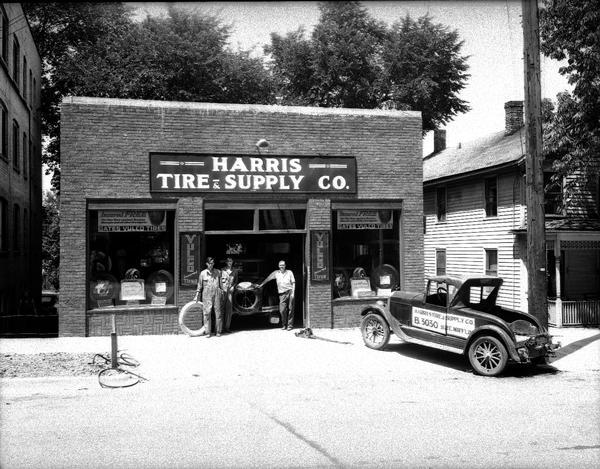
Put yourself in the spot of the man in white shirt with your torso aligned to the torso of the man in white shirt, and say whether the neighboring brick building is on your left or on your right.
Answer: on your right

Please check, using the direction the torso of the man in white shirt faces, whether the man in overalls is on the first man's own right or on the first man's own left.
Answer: on the first man's own right

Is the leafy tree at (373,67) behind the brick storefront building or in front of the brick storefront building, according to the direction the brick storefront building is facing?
behind

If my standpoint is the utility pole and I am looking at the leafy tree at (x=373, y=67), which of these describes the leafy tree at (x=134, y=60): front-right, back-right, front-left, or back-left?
front-left

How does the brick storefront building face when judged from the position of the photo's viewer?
facing the viewer

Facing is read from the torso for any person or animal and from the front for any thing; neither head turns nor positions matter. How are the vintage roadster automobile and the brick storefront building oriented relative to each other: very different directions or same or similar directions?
very different directions

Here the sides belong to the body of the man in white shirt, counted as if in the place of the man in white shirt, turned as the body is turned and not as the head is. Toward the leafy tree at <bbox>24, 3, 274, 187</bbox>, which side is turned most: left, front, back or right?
back

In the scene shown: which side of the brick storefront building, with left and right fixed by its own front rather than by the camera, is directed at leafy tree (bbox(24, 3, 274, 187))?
back

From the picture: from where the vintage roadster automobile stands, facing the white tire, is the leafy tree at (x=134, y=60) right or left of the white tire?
right

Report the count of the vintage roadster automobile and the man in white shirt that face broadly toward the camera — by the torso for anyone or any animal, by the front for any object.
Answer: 1

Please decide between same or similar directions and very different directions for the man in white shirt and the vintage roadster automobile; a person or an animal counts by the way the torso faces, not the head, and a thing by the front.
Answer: very different directions
